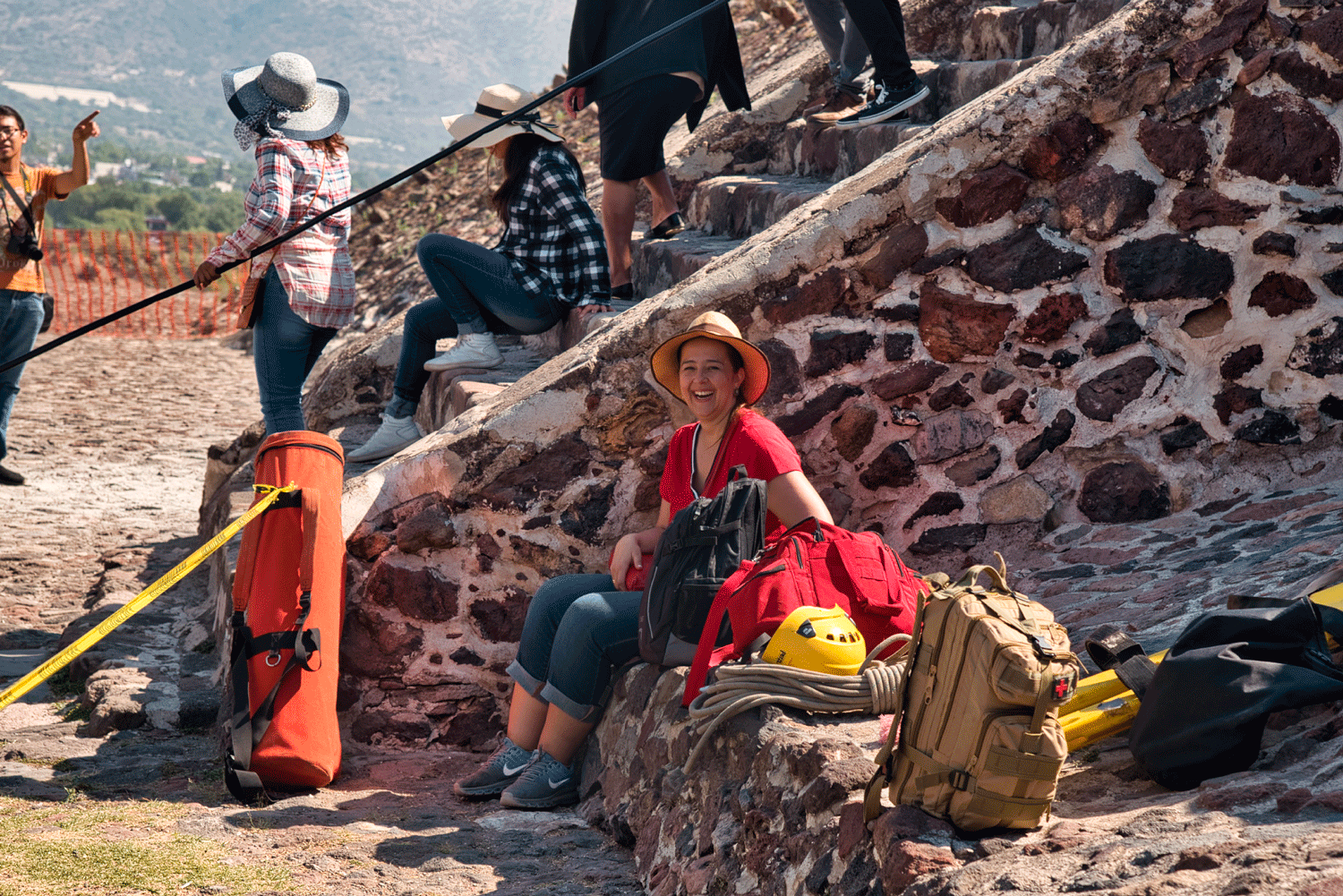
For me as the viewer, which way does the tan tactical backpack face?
facing the viewer and to the right of the viewer

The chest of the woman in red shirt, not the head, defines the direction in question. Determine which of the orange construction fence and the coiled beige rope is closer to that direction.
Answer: the coiled beige rope

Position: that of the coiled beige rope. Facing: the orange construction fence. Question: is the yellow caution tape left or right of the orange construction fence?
left

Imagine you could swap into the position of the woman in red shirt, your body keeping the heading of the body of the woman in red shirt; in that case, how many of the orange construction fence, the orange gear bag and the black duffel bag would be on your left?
1

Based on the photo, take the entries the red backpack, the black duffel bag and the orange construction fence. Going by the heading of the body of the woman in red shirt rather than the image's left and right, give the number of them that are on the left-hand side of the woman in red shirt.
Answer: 2

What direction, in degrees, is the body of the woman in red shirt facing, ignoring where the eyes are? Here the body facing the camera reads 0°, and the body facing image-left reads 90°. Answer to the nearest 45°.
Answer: approximately 45°

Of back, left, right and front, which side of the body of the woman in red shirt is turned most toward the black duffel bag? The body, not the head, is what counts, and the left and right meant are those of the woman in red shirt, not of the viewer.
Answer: left

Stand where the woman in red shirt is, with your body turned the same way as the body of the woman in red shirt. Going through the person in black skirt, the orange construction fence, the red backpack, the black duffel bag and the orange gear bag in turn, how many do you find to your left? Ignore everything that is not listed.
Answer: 2
